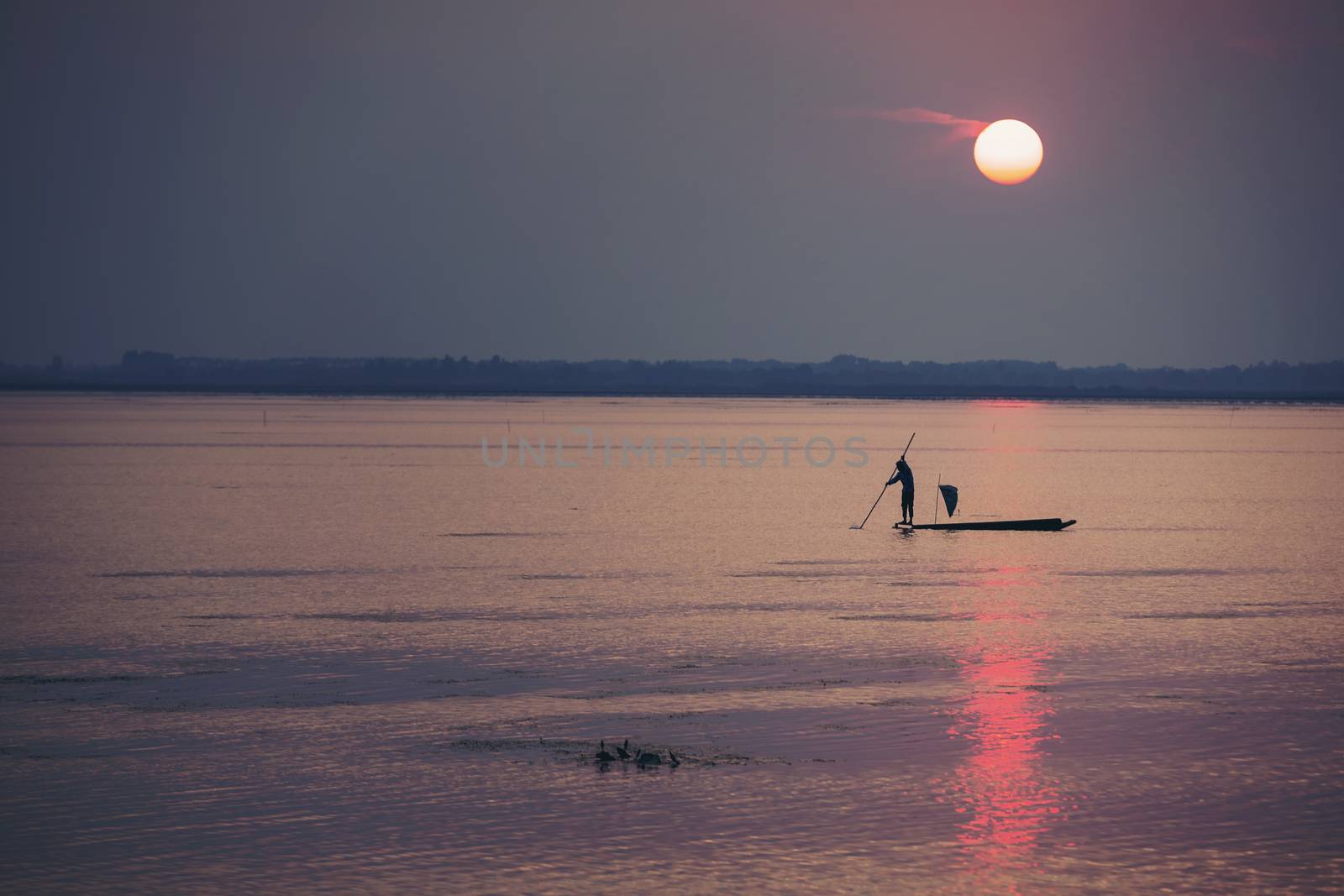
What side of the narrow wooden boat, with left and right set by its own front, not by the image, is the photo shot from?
right
